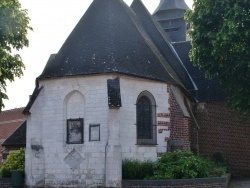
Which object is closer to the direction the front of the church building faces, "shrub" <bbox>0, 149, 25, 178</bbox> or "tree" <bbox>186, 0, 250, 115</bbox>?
the tree

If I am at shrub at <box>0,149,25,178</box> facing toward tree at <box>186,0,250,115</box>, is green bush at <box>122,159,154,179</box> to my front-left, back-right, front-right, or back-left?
front-right

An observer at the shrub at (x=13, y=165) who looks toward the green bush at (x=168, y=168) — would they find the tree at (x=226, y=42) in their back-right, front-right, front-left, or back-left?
front-left

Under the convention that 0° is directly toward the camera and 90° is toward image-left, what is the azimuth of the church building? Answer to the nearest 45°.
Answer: approximately 225°
